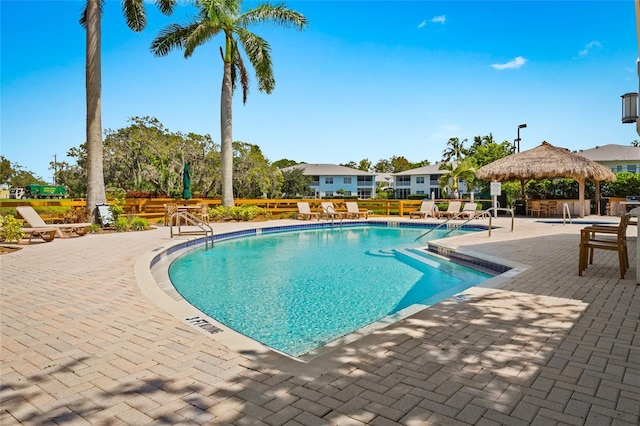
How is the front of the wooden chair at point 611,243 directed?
to the viewer's left

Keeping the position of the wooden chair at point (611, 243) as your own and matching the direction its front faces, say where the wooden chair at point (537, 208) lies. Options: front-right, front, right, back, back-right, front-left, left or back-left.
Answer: right

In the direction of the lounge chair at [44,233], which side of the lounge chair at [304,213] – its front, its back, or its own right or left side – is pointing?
right

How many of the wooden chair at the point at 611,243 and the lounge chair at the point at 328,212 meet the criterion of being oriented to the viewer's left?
1

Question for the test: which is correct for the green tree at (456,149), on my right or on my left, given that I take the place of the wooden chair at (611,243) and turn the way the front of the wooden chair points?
on my right

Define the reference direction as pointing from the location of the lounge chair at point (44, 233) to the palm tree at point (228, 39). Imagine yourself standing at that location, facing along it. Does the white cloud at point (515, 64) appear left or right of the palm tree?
right

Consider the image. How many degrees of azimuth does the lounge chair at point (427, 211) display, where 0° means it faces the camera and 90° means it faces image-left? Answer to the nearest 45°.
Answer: approximately 45°

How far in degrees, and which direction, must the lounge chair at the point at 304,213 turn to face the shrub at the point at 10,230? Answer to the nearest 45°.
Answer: approximately 90° to its right

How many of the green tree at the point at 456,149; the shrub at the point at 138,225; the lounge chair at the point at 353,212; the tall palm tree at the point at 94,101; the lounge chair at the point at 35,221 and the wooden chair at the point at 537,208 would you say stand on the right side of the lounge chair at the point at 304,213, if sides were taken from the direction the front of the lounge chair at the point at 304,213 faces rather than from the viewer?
3
